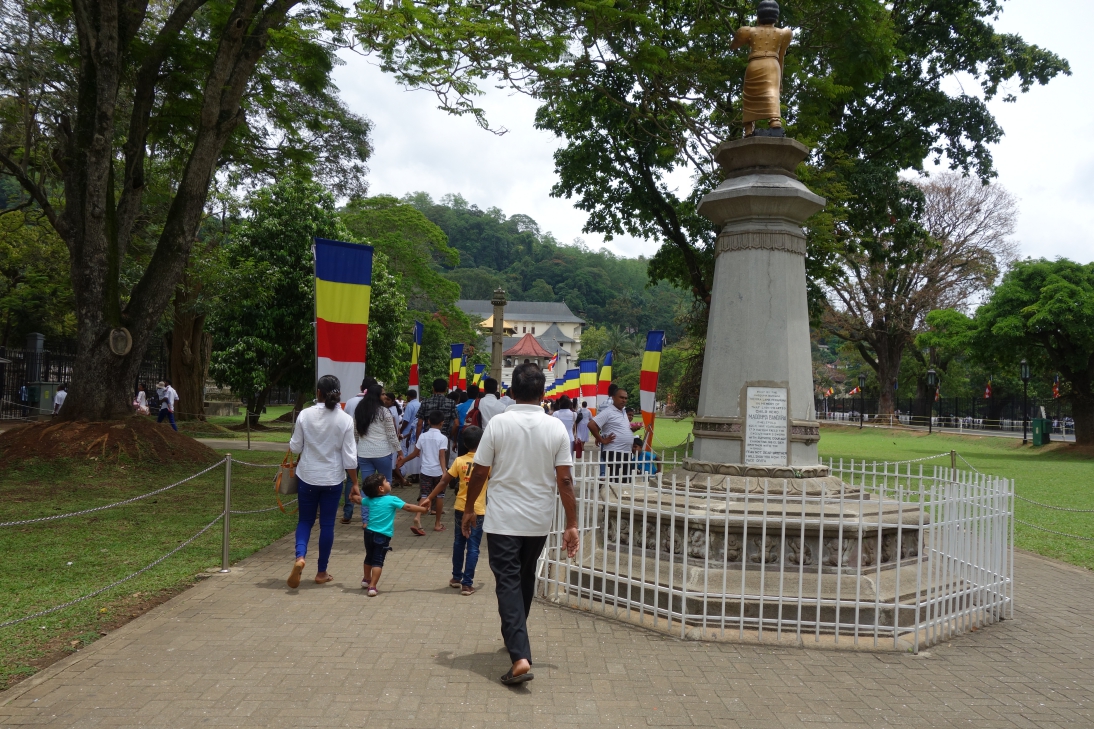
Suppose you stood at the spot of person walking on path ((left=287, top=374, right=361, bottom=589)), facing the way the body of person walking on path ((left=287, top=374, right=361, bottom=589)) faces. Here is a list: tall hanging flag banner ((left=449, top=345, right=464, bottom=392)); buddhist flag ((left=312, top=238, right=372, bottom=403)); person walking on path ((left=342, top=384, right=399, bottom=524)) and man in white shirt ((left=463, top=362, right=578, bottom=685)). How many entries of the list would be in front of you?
3

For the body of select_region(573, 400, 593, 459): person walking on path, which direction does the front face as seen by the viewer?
away from the camera

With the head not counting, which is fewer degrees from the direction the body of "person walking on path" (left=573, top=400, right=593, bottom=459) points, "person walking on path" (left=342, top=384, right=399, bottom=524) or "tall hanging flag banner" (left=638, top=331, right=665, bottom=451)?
the tall hanging flag banner

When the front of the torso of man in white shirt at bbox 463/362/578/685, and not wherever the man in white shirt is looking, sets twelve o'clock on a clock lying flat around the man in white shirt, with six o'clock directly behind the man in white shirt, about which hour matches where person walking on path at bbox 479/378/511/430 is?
The person walking on path is roughly at 12 o'clock from the man in white shirt.

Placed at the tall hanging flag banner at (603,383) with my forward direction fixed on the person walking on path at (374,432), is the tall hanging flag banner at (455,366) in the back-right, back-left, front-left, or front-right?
back-right

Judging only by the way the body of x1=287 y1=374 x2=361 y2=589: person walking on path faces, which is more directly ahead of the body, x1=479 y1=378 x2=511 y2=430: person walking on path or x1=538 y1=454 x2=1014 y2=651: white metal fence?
the person walking on path

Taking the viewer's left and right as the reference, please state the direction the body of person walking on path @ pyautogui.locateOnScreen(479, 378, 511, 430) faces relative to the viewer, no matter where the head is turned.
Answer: facing away from the viewer

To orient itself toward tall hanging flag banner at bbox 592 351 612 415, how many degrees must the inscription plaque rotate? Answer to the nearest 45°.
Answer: approximately 180°

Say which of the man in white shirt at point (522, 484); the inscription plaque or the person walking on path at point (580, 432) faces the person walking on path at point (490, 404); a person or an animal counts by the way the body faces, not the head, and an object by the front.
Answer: the man in white shirt

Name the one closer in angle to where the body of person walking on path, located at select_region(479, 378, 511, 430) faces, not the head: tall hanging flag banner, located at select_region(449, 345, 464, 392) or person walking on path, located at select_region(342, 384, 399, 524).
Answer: the tall hanging flag banner

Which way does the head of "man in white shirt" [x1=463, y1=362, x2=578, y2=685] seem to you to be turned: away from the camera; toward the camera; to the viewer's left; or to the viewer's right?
away from the camera

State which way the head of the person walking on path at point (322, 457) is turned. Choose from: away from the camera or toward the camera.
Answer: away from the camera

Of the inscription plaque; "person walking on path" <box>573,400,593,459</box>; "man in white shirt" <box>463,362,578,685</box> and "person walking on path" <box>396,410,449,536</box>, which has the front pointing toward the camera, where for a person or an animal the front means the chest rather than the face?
the inscription plaque

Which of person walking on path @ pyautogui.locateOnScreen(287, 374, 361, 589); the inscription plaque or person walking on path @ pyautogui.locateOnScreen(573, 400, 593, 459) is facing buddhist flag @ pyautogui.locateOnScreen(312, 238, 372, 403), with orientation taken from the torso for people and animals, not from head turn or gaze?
person walking on path @ pyautogui.locateOnScreen(287, 374, 361, 589)

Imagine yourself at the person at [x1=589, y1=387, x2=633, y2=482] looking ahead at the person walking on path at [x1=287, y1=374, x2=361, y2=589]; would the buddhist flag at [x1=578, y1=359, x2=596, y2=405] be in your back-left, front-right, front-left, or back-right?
back-right

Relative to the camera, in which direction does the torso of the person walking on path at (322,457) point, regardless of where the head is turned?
away from the camera

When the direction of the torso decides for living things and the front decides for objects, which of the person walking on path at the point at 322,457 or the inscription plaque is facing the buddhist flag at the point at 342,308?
the person walking on path
